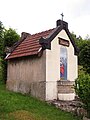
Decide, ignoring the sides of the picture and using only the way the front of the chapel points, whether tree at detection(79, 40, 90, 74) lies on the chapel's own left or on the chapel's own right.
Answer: on the chapel's own left

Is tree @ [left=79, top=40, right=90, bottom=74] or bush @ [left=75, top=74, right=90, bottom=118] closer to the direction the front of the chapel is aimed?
the bush

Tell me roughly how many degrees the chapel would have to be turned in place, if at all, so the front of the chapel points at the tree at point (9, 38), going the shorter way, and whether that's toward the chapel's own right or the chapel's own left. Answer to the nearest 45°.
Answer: approximately 180°

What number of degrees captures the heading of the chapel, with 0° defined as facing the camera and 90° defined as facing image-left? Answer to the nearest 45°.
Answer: approximately 315°

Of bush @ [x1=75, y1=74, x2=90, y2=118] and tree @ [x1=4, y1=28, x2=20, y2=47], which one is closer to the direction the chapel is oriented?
the bush
